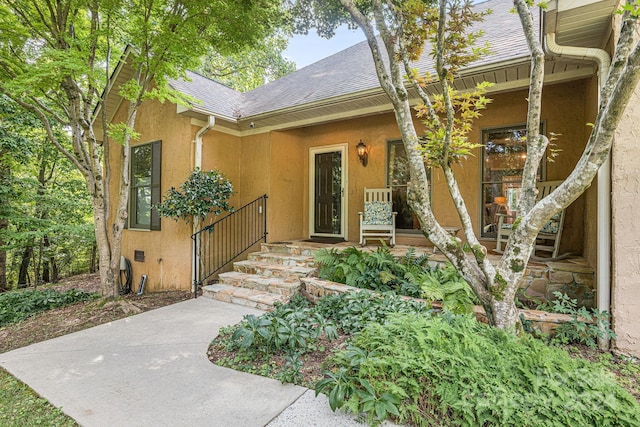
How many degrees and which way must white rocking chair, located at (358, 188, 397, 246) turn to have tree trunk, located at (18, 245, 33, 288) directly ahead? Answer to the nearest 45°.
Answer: approximately 90° to its right

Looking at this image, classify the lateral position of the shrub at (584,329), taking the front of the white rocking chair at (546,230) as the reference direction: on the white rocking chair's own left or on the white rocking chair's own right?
on the white rocking chair's own left

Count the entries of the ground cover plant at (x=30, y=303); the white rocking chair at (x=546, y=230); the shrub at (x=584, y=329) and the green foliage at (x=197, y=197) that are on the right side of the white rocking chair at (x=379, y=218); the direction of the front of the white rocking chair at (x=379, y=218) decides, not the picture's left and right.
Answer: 2

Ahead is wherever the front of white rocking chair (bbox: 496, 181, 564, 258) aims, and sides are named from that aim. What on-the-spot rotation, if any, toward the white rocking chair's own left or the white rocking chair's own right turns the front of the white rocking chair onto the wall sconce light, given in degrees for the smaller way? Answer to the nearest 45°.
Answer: approximately 45° to the white rocking chair's own right

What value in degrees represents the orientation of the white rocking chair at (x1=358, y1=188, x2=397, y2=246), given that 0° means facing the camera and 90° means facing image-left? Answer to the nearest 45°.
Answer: approximately 0°

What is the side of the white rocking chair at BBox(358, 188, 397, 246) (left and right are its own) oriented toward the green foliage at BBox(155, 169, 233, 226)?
right

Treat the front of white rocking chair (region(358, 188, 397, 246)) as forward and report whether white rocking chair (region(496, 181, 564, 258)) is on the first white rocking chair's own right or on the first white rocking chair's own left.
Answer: on the first white rocking chair's own left

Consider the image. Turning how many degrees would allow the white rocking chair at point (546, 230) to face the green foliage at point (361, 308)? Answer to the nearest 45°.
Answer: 0° — it already faces it

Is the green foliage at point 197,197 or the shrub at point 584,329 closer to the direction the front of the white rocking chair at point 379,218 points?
the shrub

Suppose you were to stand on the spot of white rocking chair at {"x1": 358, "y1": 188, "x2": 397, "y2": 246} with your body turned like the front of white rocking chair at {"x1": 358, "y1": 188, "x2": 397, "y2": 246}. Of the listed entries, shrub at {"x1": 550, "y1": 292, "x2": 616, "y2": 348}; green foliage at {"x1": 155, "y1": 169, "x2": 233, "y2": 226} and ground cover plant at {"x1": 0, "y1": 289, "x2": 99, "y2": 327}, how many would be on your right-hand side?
2
